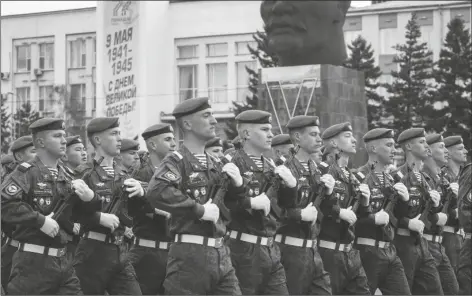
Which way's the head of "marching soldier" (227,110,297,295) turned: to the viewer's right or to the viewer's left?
to the viewer's right

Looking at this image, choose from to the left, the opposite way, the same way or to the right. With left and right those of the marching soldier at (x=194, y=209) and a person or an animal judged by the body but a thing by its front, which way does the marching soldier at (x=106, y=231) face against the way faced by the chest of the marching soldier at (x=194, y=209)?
the same way

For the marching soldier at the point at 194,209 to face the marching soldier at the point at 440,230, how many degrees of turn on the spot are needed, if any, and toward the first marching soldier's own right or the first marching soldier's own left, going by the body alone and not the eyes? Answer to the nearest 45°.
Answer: approximately 90° to the first marching soldier's own left

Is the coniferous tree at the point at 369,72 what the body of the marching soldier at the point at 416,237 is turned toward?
no

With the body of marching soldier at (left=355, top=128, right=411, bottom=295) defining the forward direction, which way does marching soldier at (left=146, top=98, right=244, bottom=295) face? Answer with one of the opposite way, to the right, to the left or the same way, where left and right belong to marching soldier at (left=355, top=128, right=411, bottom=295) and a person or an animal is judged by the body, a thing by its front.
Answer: the same way

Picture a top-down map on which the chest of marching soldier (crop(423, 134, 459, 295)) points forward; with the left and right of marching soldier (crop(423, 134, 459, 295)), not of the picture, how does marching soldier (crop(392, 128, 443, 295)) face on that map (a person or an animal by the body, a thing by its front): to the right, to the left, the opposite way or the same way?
the same way

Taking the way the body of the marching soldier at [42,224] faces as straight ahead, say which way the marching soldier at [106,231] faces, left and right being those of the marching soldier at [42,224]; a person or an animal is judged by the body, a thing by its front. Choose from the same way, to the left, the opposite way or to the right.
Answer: the same way

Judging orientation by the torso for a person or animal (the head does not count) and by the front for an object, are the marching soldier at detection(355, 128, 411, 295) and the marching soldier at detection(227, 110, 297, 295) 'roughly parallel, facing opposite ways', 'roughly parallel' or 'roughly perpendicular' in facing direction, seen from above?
roughly parallel

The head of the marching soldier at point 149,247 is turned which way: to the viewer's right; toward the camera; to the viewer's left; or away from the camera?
to the viewer's right

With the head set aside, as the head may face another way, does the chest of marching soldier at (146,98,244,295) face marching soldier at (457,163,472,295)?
no

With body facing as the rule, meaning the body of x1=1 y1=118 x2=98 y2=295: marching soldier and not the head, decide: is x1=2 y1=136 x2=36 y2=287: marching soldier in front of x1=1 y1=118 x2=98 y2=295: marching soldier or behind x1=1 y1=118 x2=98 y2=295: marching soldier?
behind

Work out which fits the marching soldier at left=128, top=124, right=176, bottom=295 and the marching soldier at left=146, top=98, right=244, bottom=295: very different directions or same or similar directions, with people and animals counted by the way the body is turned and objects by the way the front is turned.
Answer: same or similar directions
